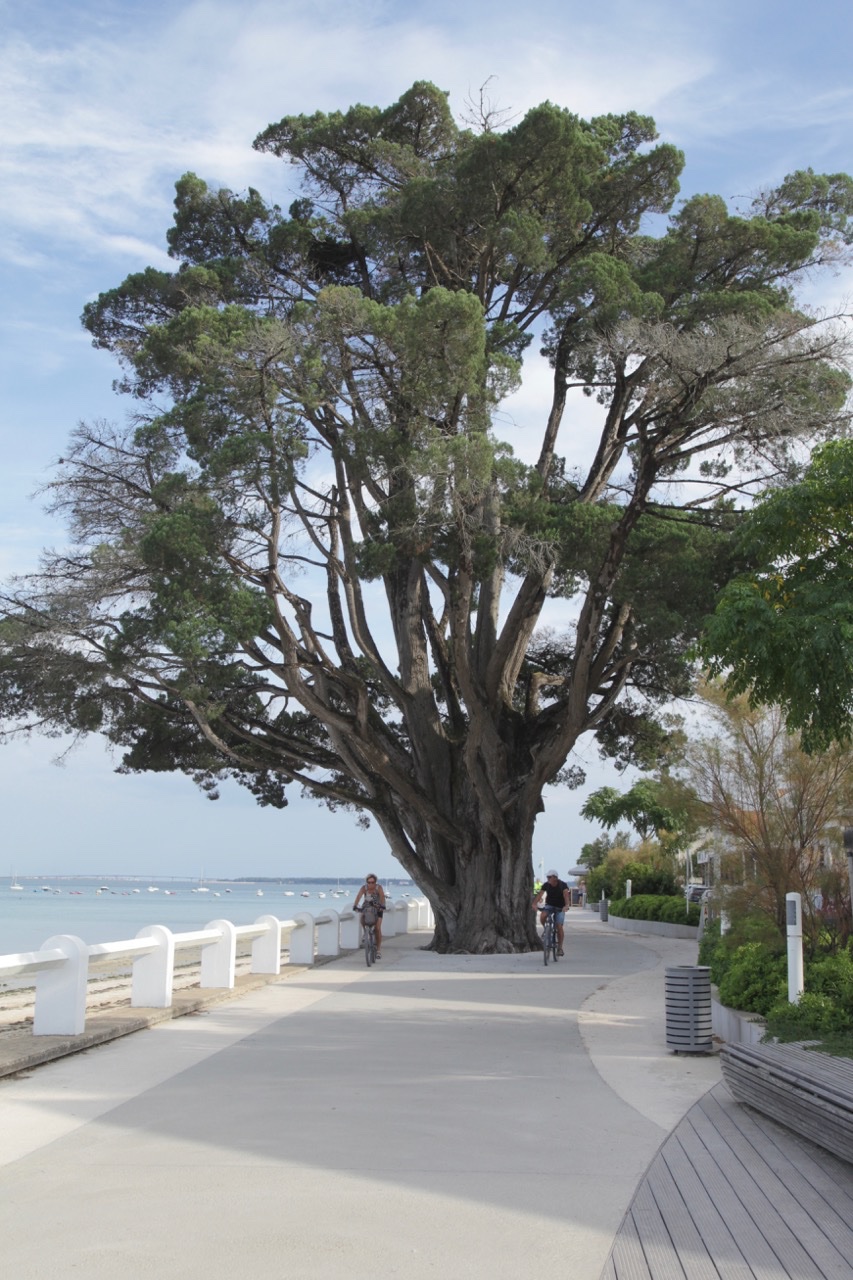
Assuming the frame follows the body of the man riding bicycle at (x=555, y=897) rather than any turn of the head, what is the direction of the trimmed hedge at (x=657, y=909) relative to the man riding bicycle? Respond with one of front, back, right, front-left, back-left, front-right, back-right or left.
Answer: back

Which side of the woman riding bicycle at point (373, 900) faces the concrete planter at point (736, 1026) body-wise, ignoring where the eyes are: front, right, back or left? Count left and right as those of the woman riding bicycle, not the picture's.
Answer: front

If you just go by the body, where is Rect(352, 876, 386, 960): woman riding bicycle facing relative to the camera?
toward the camera

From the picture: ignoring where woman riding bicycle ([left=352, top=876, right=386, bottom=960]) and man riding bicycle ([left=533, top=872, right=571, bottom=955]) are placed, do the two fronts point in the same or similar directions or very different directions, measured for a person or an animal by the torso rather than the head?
same or similar directions

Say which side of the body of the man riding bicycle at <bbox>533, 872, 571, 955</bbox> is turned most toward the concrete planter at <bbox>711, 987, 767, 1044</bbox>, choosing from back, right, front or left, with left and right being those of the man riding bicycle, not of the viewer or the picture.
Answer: front

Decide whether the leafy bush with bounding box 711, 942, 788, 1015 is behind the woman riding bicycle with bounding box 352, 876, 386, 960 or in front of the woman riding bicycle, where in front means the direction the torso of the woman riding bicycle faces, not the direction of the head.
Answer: in front

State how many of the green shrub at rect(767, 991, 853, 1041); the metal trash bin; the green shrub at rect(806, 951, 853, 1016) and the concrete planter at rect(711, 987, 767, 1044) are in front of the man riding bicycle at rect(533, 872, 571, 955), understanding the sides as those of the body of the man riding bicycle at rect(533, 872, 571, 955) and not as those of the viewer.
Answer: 4

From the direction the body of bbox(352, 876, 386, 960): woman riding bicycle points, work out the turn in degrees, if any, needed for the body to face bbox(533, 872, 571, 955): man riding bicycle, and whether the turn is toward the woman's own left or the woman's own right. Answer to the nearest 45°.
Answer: approximately 90° to the woman's own left

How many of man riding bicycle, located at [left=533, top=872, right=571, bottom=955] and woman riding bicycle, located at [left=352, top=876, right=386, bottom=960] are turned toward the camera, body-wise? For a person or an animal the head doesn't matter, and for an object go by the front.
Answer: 2

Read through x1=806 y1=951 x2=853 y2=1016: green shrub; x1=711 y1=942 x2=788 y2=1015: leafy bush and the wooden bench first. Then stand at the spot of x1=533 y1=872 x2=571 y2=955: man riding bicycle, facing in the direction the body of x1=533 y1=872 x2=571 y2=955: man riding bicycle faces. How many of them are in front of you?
3

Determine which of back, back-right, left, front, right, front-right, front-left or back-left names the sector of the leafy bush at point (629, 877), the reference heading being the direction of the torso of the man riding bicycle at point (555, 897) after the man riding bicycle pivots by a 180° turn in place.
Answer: front

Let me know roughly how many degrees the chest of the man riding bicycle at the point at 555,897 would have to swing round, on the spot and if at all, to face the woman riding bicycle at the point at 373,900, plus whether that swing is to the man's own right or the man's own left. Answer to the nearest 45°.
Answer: approximately 90° to the man's own right
